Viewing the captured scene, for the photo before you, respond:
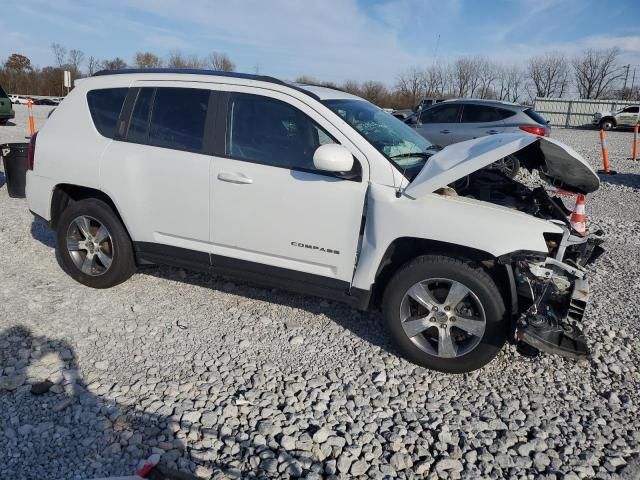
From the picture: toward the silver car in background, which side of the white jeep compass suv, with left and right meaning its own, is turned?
left

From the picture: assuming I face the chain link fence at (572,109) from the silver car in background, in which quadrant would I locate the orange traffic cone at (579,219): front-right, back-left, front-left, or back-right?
back-right

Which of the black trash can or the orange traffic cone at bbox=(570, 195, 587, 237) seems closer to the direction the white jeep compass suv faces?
the orange traffic cone

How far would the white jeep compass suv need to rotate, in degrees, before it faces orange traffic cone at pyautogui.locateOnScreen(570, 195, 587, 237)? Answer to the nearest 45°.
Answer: approximately 45° to its left

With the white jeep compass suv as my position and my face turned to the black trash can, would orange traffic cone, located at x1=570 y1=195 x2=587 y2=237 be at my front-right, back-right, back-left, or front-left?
back-right

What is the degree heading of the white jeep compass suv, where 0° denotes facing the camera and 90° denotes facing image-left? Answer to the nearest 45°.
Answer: approximately 315°

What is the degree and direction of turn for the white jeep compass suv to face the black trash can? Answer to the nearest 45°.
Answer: approximately 180°
